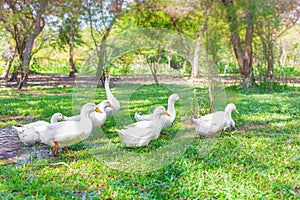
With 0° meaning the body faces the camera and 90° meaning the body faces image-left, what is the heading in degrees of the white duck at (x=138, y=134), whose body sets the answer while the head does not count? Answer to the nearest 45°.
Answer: approximately 270°

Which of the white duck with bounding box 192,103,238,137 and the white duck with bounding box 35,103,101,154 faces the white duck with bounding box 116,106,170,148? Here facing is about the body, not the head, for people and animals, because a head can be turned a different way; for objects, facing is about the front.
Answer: the white duck with bounding box 35,103,101,154

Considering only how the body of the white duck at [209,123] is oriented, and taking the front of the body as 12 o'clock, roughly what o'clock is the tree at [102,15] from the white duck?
The tree is roughly at 8 o'clock from the white duck.

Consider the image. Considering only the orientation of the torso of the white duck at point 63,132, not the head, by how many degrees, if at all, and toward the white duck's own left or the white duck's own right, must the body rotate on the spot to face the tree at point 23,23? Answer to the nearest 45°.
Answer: approximately 90° to the white duck's own left

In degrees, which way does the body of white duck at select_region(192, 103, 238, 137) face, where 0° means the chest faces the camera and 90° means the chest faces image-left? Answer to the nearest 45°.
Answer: approximately 270°

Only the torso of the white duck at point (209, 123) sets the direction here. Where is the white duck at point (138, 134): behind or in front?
behind

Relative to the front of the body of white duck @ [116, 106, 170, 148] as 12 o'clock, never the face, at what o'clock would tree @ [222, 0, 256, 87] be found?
The tree is roughly at 10 o'clock from the white duck.

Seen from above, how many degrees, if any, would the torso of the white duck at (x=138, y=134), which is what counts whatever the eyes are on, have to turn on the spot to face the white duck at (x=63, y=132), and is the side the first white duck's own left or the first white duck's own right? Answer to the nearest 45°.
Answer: approximately 180°

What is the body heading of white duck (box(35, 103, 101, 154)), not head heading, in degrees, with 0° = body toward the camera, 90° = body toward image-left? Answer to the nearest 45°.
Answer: approximately 270°
